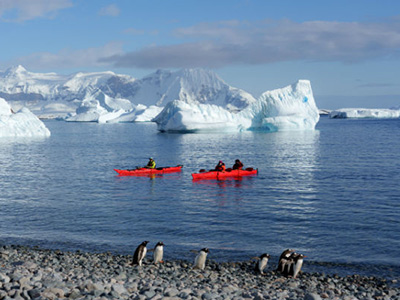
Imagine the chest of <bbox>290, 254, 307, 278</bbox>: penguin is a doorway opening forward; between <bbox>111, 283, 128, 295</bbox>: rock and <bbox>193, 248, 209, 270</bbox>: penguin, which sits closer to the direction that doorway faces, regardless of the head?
the rock

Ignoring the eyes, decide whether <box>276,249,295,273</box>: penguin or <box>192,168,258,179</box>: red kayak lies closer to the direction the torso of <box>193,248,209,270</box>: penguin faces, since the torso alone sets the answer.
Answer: the penguin

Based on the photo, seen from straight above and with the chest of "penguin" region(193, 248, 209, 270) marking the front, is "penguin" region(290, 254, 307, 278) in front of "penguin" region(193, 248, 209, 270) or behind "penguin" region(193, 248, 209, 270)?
in front

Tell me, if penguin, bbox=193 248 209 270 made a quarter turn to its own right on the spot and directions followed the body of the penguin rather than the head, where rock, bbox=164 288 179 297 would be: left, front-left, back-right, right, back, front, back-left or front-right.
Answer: front

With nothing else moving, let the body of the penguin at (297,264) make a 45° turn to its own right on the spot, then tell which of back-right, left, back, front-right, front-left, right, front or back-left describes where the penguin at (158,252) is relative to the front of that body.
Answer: right

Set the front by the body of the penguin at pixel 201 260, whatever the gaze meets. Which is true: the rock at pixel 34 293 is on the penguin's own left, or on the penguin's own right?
on the penguin's own right

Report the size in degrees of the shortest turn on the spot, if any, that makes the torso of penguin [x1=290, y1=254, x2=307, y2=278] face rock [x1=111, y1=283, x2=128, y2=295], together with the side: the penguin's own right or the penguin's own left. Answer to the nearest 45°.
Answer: approximately 90° to the penguin's own right

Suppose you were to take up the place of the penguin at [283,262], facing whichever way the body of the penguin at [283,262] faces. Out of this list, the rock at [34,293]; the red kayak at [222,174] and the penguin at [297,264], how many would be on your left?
1
